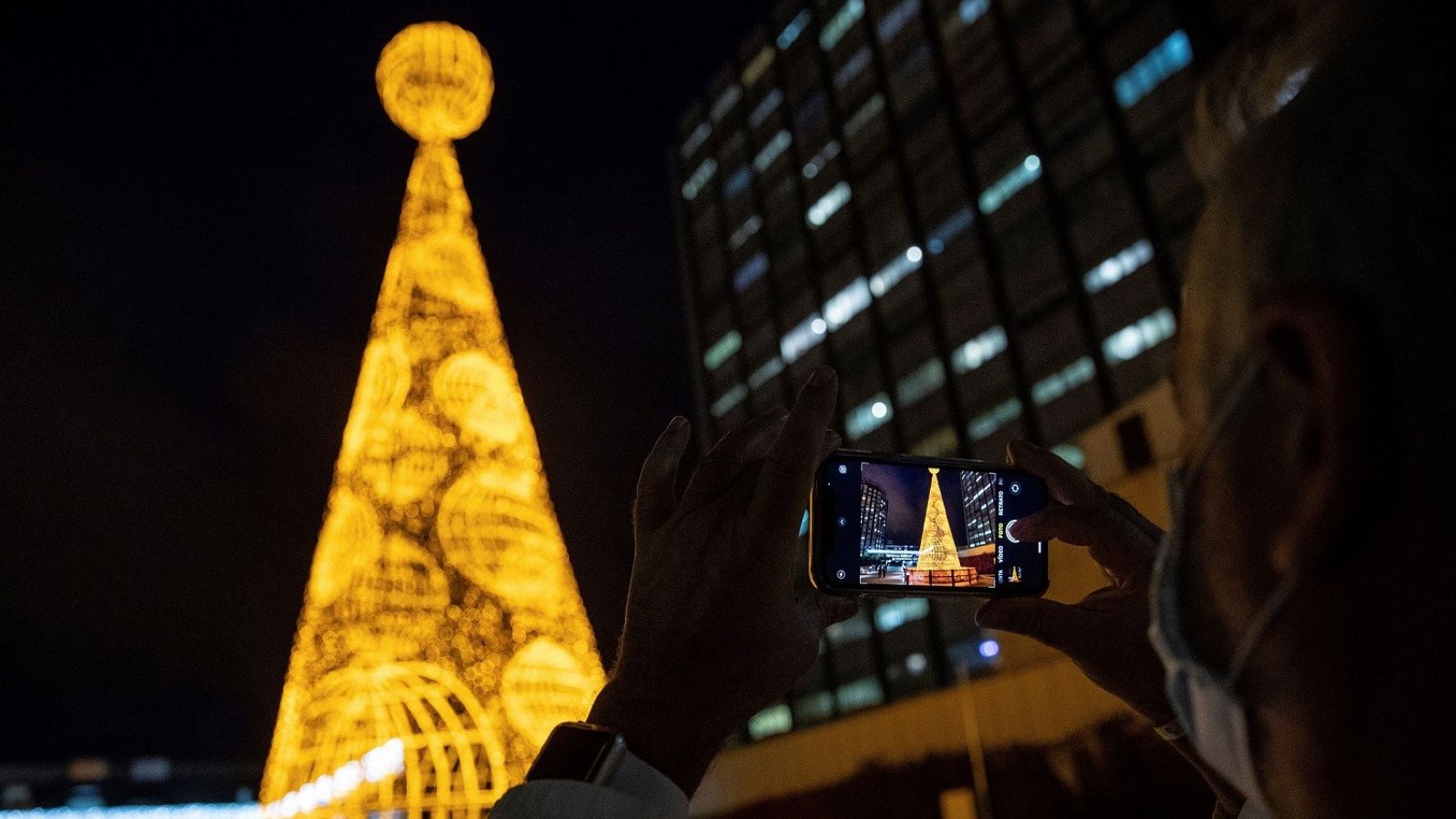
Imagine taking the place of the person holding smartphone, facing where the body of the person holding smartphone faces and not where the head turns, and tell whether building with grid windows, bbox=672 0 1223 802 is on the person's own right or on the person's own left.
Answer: on the person's own right

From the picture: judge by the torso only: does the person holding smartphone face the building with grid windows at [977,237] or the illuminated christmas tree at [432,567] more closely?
the illuminated christmas tree

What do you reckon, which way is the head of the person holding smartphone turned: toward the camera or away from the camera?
away from the camera

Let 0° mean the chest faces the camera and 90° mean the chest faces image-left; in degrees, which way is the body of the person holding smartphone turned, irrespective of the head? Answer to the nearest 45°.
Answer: approximately 135°

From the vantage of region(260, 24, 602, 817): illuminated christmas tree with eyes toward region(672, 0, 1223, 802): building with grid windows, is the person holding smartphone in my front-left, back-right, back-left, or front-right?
back-right

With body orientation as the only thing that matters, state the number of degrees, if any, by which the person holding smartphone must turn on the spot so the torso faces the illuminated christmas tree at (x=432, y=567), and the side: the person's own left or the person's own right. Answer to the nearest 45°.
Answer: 0° — they already face it
